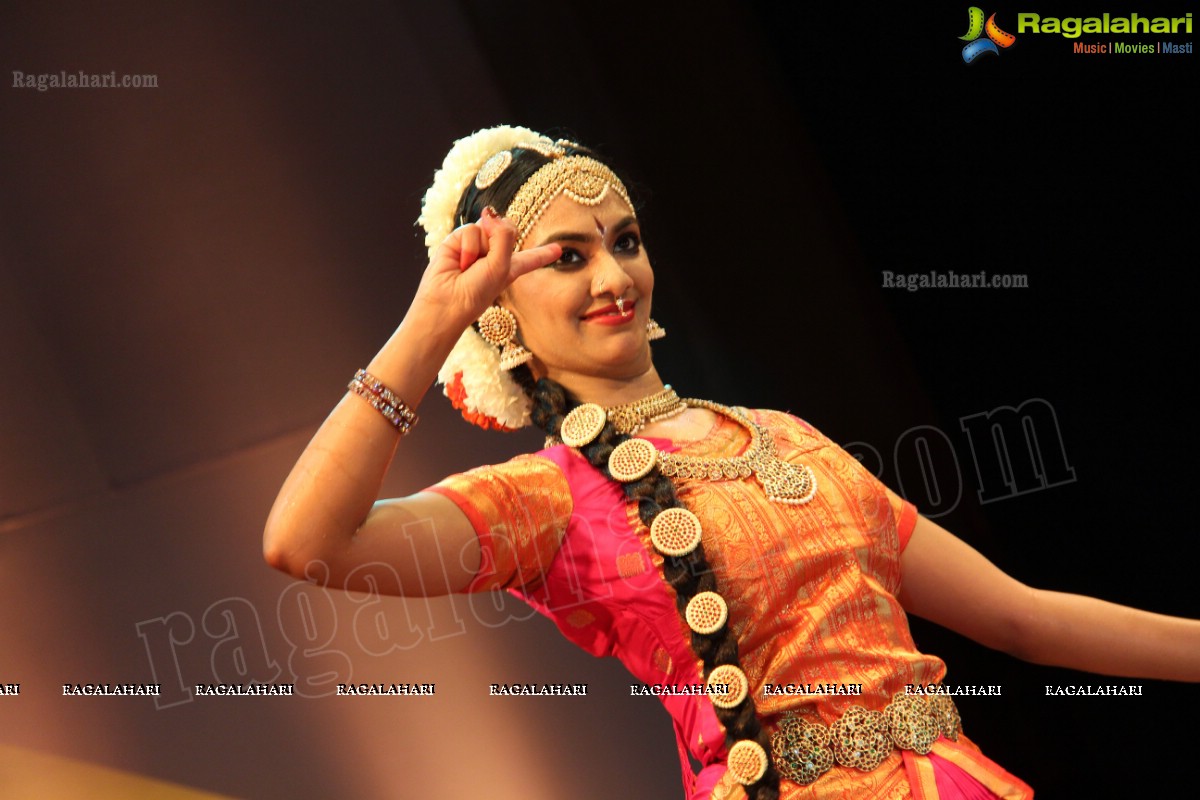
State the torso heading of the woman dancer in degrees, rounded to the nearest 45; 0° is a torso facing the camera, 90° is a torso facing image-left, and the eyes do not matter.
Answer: approximately 315°
